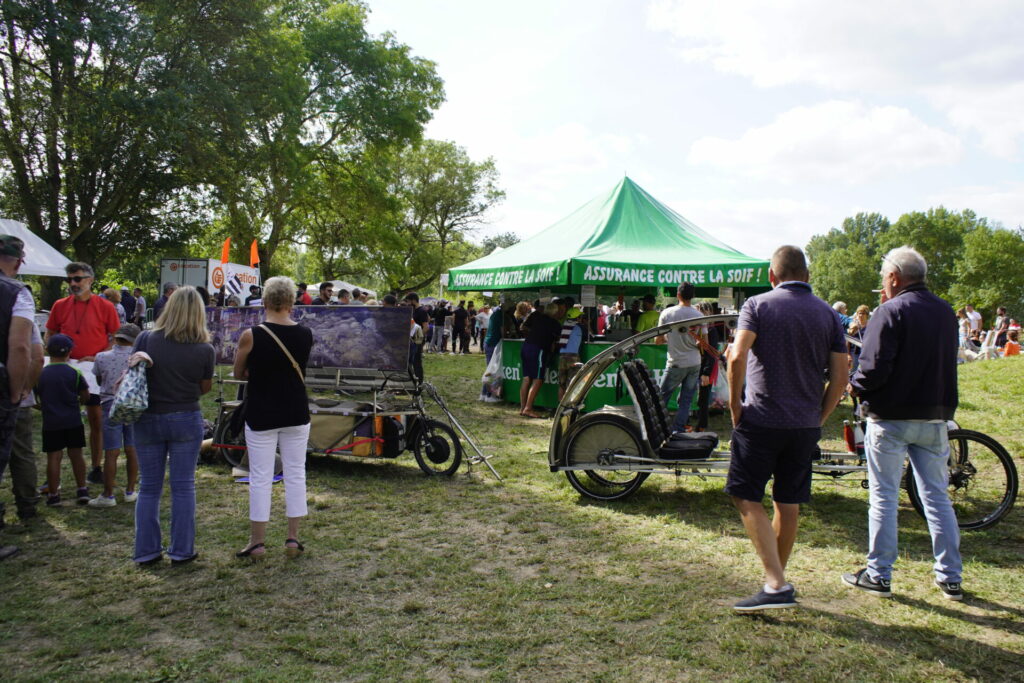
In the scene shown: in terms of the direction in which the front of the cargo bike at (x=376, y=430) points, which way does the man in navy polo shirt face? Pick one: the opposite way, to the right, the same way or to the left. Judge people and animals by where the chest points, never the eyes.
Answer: to the left

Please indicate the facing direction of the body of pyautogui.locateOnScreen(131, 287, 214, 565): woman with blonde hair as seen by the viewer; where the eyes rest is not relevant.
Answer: away from the camera

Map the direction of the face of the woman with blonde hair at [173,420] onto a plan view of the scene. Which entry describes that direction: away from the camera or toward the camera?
away from the camera

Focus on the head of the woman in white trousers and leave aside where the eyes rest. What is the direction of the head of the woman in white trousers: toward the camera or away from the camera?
away from the camera

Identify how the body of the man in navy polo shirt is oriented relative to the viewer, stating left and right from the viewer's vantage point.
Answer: facing away from the viewer and to the left of the viewer

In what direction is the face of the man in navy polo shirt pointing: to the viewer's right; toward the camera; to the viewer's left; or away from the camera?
away from the camera

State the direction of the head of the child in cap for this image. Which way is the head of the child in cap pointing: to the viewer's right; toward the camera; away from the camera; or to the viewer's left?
away from the camera

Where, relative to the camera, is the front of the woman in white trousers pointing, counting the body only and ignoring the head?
away from the camera

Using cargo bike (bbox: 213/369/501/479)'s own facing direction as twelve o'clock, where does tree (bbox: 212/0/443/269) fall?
The tree is roughly at 9 o'clock from the cargo bike.
